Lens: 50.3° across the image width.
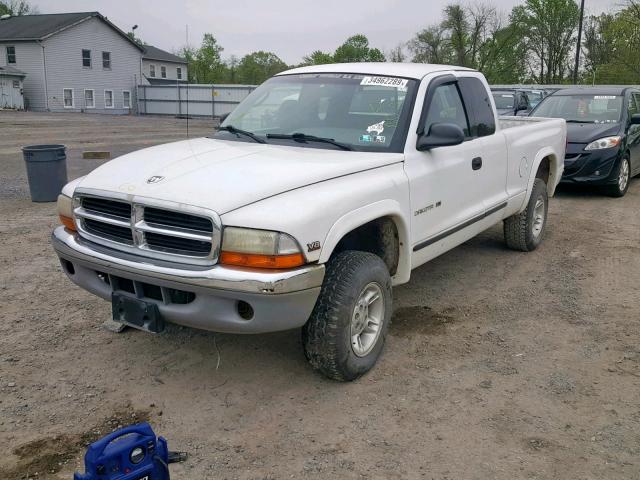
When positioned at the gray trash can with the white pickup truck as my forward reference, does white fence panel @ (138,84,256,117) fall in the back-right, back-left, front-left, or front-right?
back-left

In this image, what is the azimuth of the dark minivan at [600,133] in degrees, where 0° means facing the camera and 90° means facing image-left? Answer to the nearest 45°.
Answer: approximately 45°

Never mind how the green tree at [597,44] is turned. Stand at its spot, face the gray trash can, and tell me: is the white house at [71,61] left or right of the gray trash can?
right

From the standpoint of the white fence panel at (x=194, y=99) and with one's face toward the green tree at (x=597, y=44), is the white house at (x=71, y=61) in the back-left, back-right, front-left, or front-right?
back-left

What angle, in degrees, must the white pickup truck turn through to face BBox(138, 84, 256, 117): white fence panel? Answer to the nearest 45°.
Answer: approximately 135° to its right

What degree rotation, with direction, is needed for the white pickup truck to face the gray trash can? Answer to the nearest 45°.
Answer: approximately 90° to its right

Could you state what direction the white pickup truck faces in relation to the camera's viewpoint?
facing the viewer and to the left of the viewer

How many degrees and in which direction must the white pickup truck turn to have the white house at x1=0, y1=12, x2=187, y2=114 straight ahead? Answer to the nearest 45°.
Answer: approximately 135° to its right

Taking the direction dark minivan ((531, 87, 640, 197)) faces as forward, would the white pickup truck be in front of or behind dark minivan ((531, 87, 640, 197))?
in front

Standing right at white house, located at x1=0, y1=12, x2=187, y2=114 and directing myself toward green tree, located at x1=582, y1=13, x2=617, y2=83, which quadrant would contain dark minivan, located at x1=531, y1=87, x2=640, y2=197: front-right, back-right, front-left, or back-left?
front-right

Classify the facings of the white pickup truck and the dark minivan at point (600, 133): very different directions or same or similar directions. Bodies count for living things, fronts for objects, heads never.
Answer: same or similar directions

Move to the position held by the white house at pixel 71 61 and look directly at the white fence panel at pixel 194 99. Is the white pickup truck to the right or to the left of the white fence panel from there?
right

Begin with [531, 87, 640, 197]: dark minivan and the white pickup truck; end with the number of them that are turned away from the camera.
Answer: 0

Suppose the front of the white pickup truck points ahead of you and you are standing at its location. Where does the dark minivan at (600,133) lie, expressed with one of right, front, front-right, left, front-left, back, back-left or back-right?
back

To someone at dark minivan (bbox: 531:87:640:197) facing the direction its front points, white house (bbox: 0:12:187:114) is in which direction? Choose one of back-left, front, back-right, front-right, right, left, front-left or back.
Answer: right
